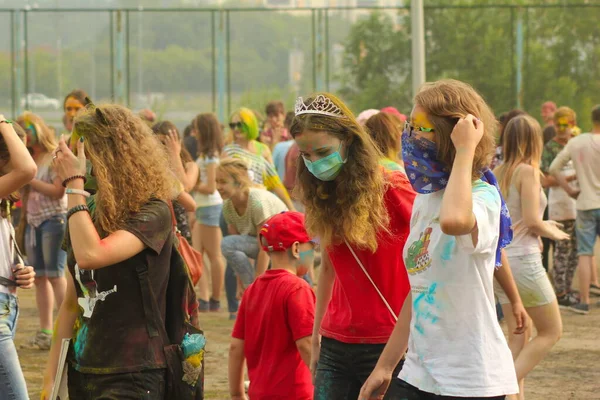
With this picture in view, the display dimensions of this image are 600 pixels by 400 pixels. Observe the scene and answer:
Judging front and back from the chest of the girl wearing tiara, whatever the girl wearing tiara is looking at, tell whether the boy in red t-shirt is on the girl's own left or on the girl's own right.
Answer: on the girl's own right

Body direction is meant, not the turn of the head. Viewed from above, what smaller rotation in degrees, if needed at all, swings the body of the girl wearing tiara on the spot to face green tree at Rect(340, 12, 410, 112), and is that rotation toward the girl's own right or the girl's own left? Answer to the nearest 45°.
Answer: approximately 135° to the girl's own right

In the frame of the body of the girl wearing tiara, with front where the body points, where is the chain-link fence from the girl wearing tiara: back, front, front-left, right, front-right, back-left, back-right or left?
back-right

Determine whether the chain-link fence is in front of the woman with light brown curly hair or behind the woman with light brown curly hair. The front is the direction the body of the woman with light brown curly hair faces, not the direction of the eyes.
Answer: behind

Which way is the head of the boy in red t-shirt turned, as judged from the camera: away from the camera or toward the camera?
away from the camera

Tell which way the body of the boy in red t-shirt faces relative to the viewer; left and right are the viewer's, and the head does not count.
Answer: facing away from the viewer and to the right of the viewer

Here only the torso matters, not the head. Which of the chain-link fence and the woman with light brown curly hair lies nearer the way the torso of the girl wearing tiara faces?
the woman with light brown curly hair

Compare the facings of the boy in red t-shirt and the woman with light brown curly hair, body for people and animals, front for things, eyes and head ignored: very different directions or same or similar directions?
very different directions

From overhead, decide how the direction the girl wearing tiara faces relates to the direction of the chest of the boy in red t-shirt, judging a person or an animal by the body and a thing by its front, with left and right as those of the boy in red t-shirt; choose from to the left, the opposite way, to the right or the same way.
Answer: the opposite way
